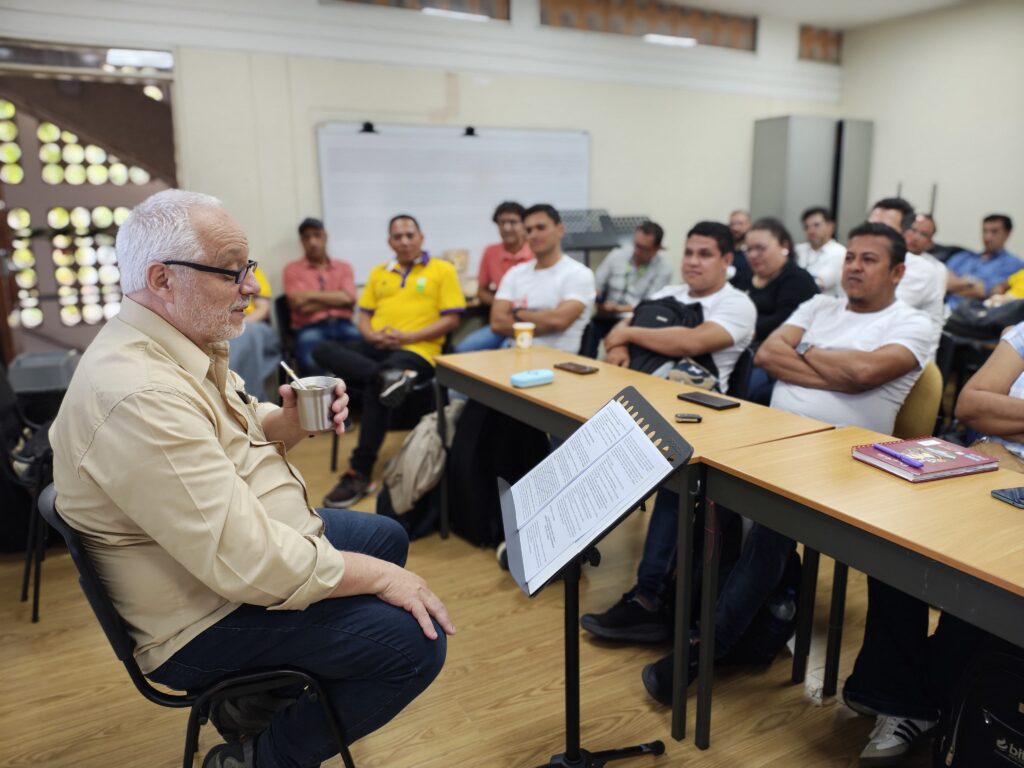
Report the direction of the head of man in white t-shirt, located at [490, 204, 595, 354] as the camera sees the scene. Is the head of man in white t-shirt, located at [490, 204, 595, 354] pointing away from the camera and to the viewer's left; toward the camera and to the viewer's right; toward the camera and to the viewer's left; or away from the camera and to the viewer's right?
toward the camera and to the viewer's left

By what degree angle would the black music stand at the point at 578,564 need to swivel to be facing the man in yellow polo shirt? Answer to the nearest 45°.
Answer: approximately 135° to its right

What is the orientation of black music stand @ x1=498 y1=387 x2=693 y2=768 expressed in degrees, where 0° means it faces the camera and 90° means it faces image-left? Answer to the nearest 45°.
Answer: approximately 45°

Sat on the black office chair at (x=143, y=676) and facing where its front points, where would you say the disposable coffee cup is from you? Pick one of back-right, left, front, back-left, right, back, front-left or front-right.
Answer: front-left

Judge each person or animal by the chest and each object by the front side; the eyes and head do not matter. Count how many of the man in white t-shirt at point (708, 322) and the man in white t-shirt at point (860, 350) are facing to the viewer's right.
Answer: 0

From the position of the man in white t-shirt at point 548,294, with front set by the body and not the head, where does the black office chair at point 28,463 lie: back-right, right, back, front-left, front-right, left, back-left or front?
front

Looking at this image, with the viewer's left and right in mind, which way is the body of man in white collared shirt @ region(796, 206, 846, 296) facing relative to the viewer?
facing the viewer and to the left of the viewer

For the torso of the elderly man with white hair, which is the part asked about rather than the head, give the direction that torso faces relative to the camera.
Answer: to the viewer's right

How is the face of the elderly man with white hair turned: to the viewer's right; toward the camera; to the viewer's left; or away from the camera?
to the viewer's right

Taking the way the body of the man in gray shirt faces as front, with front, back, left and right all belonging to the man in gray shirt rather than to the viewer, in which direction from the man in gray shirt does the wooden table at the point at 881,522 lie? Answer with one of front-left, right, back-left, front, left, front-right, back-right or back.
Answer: front-left

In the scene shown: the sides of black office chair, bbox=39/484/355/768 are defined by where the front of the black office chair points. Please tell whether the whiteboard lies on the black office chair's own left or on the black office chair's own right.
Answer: on the black office chair's own left

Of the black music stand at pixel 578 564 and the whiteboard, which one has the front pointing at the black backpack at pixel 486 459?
the whiteboard

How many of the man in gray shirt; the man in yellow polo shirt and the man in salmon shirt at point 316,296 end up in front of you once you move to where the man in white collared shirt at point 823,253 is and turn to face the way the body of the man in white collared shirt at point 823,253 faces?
3
